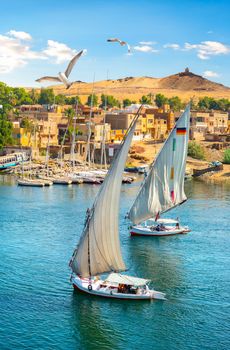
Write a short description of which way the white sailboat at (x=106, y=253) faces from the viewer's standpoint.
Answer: facing to the left of the viewer
